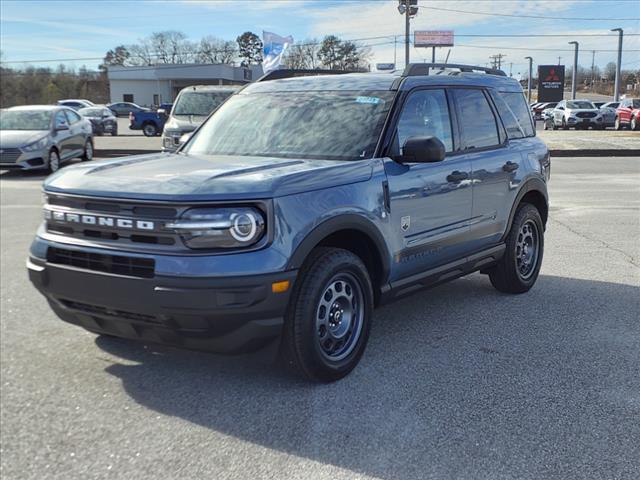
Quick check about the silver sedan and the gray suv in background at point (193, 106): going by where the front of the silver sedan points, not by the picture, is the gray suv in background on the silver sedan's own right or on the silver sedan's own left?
on the silver sedan's own left

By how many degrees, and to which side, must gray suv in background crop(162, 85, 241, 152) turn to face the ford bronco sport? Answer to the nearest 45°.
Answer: approximately 45° to its left

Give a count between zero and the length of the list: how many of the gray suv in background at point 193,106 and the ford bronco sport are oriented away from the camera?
0

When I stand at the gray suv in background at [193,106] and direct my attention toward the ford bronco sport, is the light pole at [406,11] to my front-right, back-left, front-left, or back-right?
back-left

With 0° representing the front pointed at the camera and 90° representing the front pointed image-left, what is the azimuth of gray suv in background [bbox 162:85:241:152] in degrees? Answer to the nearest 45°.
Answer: approximately 45°

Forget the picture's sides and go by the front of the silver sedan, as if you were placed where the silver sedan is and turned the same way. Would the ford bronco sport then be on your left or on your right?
on your left

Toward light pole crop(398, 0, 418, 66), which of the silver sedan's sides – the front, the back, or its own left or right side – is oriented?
back

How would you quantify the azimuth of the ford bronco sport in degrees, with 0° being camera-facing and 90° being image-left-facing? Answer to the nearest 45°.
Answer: approximately 45°

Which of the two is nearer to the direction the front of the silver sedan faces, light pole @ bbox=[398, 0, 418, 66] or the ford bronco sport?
the ford bronco sport

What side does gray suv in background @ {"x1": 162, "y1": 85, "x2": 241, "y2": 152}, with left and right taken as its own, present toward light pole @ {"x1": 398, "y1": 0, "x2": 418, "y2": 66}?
back
